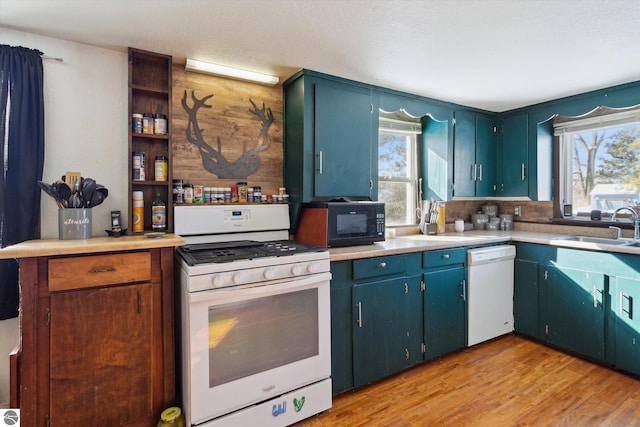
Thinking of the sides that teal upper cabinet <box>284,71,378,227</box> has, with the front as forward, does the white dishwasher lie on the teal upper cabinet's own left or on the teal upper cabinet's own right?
on the teal upper cabinet's own left

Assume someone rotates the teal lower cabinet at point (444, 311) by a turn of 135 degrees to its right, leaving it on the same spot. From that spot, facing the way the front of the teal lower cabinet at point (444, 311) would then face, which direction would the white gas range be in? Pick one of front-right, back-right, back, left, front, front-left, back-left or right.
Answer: front-left

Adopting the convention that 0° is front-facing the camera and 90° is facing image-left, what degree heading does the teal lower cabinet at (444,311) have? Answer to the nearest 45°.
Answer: approximately 315°

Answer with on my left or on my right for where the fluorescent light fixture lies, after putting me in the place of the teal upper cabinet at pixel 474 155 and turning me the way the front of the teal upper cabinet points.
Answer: on my right

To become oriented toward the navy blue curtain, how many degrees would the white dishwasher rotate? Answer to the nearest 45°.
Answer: approximately 90° to its right

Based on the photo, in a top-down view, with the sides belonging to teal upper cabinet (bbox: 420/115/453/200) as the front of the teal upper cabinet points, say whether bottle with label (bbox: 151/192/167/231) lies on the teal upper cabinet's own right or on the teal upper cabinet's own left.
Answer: on the teal upper cabinet's own right

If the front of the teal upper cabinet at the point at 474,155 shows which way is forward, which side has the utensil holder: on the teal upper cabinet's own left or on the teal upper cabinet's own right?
on the teal upper cabinet's own right

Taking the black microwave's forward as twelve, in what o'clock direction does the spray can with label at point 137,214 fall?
The spray can with label is roughly at 4 o'clock from the black microwave.

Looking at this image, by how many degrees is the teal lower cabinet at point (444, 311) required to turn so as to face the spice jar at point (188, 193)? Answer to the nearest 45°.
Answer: approximately 90° to its right
